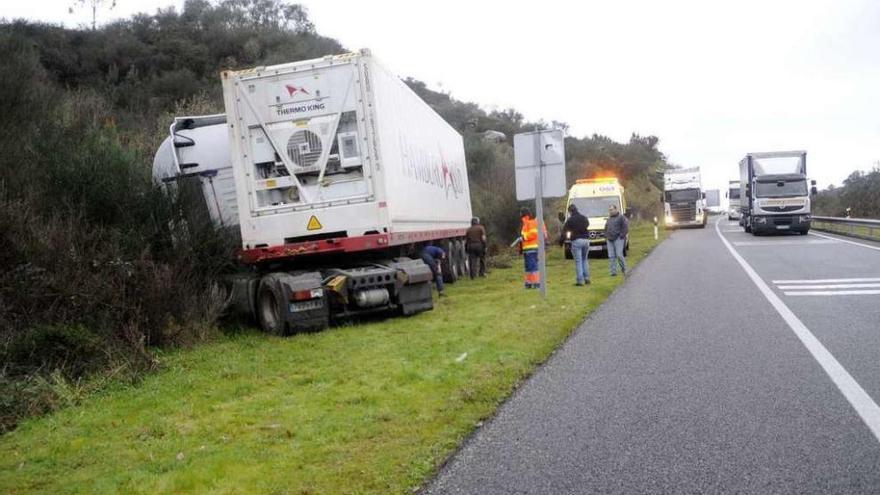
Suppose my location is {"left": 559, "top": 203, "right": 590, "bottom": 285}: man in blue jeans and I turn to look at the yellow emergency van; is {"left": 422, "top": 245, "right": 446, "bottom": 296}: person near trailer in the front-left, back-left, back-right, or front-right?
back-left

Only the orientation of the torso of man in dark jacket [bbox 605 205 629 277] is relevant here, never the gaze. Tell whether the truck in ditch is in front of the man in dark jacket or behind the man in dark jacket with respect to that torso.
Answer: in front

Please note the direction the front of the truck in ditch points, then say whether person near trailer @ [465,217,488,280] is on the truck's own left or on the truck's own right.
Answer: on the truck's own right

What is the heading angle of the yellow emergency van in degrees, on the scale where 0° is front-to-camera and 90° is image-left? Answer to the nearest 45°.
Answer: approximately 0°

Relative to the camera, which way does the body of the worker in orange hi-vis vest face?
to the viewer's left

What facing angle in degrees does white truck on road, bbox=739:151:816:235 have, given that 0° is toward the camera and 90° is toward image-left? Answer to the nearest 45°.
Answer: approximately 0°

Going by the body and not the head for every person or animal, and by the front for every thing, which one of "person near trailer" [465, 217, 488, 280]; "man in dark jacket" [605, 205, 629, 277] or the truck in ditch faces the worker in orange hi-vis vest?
the man in dark jacket

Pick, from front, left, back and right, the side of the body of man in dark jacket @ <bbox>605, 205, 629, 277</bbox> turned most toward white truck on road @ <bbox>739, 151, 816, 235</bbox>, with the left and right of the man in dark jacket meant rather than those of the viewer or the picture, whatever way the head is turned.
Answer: back

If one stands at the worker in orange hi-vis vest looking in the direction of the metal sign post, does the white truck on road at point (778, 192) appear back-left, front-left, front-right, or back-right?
back-left
